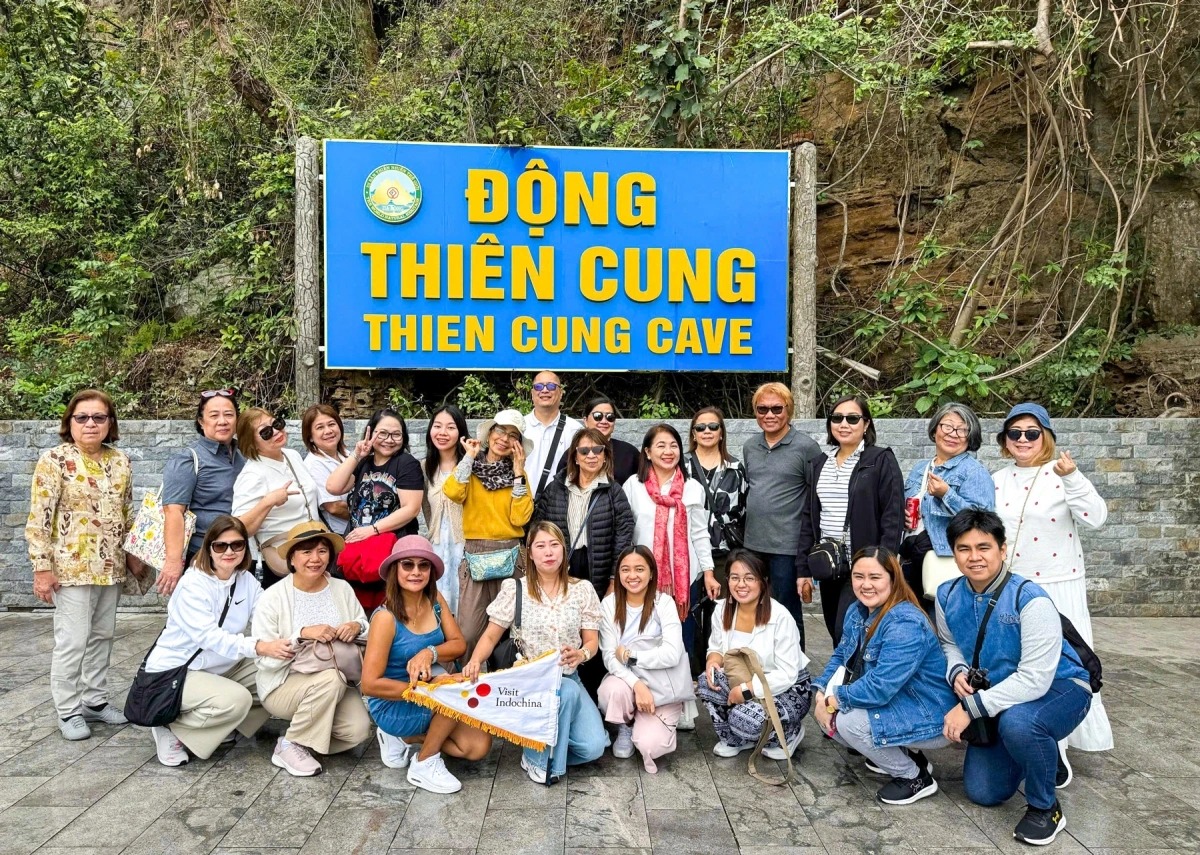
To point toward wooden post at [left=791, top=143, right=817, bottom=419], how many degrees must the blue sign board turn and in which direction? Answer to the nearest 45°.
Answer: approximately 90° to its left

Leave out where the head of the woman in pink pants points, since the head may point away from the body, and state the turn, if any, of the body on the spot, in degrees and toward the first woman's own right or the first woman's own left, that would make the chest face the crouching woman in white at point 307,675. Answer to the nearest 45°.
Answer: approximately 90° to the first woman's own right

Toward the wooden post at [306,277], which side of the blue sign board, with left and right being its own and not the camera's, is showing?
right

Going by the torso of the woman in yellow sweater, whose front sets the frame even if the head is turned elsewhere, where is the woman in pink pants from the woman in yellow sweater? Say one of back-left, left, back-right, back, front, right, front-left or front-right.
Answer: front-left

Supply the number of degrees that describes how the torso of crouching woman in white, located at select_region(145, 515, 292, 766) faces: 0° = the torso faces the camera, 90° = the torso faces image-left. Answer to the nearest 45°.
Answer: approximately 315°
